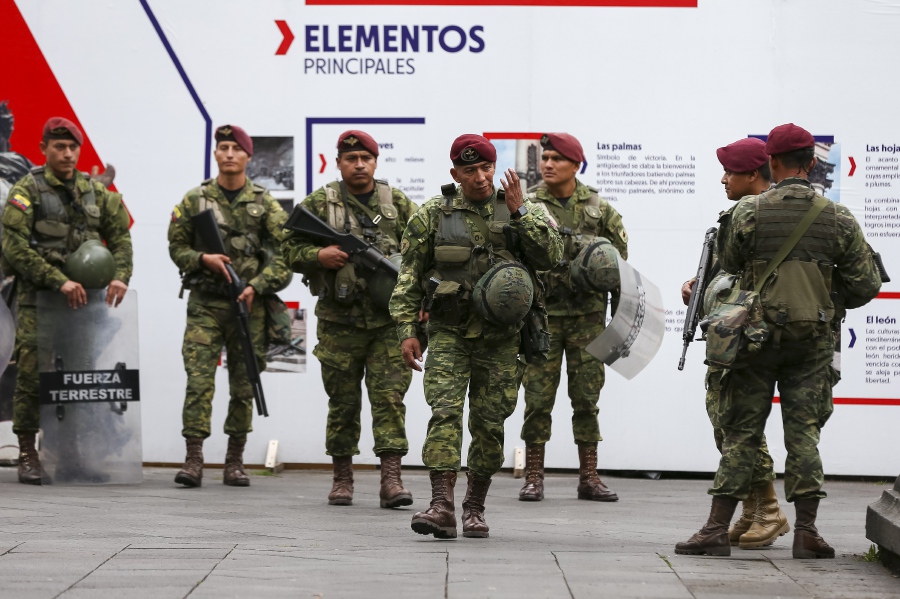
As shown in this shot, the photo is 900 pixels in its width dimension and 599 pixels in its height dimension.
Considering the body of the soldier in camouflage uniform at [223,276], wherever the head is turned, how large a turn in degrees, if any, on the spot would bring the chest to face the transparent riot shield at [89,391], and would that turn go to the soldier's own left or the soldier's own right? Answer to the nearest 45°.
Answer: approximately 90° to the soldier's own right

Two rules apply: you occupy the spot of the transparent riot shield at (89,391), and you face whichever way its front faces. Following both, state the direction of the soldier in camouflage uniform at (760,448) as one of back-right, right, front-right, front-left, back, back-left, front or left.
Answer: front-left

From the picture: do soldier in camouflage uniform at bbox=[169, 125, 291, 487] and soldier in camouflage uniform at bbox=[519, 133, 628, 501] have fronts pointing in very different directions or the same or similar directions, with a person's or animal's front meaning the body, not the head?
same or similar directions

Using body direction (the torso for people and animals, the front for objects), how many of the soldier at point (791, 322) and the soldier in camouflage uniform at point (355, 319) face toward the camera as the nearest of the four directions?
1

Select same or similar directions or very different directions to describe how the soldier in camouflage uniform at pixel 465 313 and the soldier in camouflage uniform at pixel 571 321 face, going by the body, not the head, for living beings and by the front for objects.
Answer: same or similar directions

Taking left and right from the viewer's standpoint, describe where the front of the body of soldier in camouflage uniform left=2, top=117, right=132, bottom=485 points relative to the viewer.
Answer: facing the viewer and to the right of the viewer

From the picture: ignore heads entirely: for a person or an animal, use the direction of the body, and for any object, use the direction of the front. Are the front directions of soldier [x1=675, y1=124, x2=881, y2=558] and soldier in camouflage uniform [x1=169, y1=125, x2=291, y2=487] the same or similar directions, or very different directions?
very different directions

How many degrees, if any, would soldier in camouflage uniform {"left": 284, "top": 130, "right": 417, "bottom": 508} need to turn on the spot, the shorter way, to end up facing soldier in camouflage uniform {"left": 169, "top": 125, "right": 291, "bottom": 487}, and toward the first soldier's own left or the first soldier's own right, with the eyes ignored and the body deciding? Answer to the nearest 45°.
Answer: approximately 135° to the first soldier's own right

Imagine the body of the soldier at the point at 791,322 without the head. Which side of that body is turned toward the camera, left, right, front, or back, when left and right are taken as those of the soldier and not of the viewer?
back

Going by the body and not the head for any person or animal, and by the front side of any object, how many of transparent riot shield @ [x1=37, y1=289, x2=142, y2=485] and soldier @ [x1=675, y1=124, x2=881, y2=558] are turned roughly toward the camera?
1

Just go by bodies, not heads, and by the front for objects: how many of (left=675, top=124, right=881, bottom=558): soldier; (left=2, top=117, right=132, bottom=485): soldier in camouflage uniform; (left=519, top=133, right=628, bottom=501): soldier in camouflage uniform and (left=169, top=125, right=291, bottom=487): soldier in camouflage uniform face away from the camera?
1

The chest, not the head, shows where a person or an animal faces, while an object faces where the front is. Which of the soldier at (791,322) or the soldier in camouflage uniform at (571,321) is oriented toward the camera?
the soldier in camouflage uniform

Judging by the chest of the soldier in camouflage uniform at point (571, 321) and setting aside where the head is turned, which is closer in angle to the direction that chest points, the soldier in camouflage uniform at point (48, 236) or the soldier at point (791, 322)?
the soldier

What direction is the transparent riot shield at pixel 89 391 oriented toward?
toward the camera

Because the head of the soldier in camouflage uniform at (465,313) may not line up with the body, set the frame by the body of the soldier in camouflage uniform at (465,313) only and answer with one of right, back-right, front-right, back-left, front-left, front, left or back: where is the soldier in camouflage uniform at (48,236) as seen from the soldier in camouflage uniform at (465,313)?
back-right

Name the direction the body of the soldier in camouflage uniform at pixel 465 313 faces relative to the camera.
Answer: toward the camera
